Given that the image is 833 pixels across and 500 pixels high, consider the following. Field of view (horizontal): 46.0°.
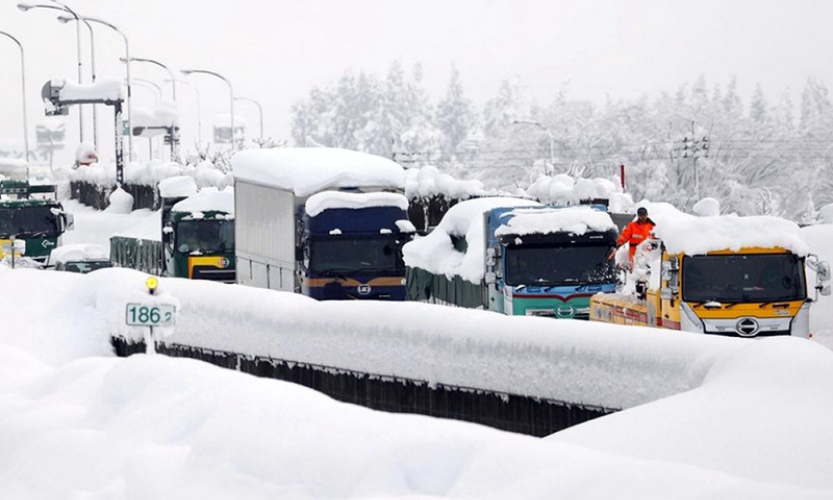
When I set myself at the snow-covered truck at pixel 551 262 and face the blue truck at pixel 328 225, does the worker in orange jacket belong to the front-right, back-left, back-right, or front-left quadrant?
back-right

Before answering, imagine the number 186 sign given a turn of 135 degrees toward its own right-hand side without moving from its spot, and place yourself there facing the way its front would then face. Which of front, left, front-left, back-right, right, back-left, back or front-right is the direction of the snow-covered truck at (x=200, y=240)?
front-right

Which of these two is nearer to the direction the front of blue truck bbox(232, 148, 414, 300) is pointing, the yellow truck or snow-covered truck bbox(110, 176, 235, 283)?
the yellow truck

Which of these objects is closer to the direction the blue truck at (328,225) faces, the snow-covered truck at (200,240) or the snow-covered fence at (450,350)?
the snow-covered fence

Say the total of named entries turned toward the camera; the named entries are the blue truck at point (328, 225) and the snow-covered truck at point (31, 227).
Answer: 2
